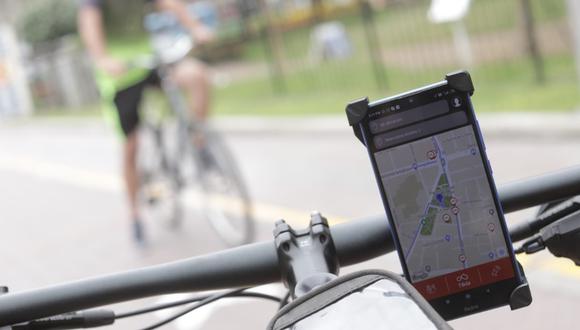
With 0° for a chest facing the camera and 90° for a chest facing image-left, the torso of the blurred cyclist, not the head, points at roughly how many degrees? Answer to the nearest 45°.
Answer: approximately 315°

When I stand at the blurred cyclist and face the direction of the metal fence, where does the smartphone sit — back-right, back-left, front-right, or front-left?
back-right

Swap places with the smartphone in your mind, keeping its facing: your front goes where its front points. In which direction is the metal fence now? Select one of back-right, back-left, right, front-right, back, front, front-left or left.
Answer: back

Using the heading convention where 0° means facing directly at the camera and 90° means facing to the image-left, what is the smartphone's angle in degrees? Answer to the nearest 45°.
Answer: approximately 0°
